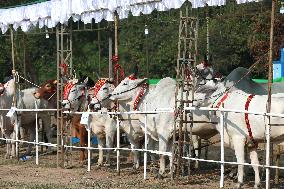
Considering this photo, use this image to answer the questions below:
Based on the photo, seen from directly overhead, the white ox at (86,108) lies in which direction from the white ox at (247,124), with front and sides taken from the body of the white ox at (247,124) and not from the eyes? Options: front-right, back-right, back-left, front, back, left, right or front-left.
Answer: front-right

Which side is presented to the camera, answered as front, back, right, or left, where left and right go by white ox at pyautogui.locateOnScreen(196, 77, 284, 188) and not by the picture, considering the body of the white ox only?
left

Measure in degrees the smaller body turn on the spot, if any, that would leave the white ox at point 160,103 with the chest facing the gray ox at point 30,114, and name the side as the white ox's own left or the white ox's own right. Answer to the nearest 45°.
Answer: approximately 45° to the white ox's own right

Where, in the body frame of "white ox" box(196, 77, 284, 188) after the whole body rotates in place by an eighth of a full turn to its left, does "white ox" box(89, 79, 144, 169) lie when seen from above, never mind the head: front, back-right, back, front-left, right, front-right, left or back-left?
right

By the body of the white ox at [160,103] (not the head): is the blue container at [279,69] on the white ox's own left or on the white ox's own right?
on the white ox's own right

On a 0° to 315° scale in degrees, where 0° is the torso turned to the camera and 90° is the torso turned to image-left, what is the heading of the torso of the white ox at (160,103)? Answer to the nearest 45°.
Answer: approximately 90°

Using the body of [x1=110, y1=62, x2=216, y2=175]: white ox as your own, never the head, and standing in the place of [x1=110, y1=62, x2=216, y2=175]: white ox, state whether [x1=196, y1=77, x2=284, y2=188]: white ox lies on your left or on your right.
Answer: on your left

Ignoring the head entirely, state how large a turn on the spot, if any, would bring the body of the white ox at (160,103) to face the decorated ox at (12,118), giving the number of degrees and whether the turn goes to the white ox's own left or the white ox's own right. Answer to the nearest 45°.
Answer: approximately 45° to the white ox's own right

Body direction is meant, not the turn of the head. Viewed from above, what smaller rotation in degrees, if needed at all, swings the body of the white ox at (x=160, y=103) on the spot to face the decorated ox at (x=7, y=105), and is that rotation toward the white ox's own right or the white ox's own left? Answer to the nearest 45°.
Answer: approximately 45° to the white ox's own right

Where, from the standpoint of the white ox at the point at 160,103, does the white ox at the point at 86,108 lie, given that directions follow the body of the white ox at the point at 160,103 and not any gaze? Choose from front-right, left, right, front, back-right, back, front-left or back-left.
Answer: front-right

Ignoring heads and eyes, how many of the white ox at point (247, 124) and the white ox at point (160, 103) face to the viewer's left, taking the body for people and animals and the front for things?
2

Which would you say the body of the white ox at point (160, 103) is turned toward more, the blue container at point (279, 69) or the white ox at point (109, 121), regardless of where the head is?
the white ox
